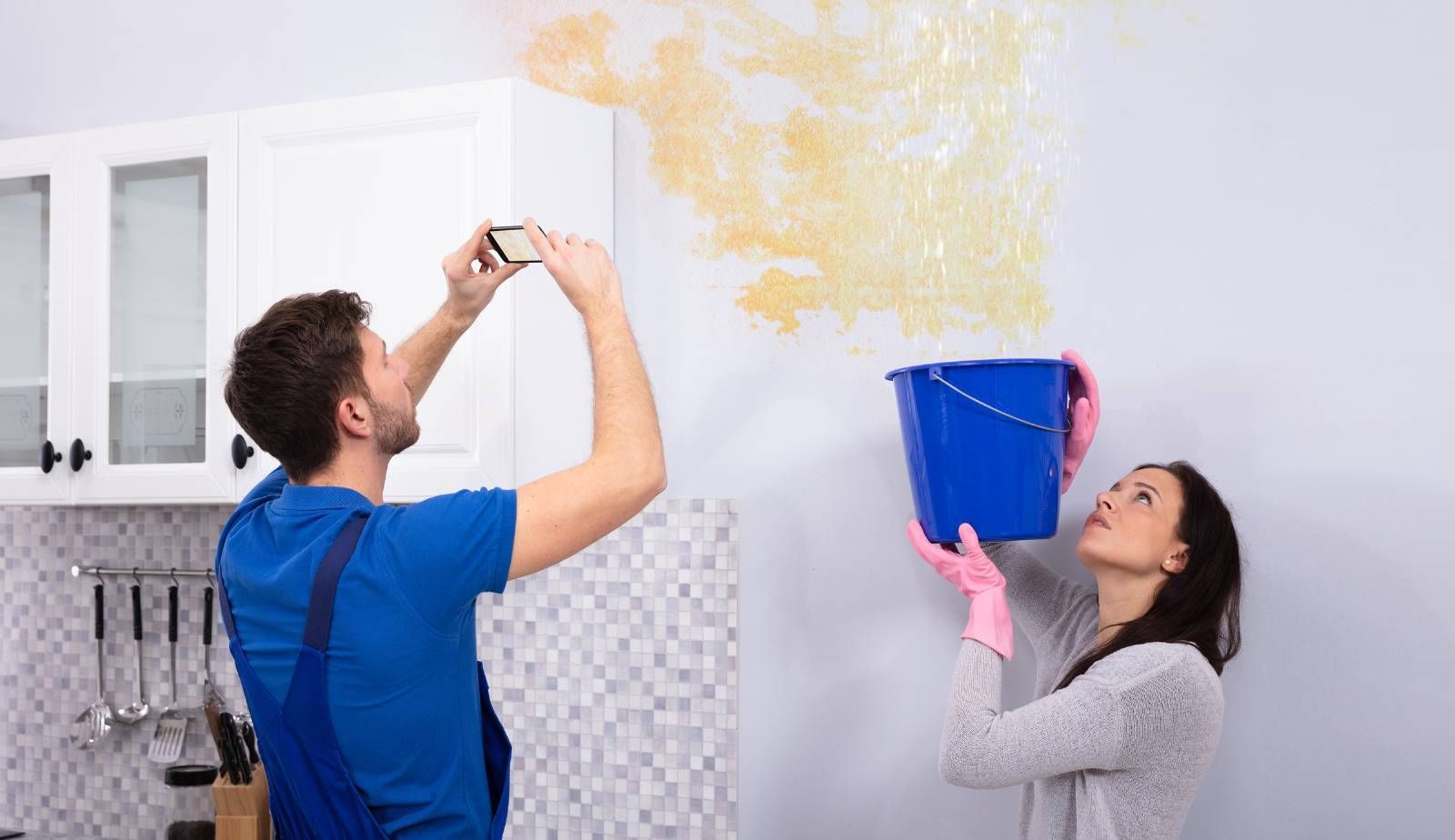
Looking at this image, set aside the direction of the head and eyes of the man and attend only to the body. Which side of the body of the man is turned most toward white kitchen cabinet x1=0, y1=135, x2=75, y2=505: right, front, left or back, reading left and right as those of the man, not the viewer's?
left

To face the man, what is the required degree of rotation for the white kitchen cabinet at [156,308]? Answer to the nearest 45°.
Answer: approximately 45° to its left

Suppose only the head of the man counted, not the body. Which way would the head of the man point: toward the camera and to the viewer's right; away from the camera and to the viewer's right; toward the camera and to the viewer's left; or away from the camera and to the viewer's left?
away from the camera and to the viewer's right

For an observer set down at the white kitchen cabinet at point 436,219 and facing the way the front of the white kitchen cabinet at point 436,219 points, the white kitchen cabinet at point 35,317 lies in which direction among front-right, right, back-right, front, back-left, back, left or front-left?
right

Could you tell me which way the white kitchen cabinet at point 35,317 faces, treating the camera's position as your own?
facing the viewer and to the left of the viewer

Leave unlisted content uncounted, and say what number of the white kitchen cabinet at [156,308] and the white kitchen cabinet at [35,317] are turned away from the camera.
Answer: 0

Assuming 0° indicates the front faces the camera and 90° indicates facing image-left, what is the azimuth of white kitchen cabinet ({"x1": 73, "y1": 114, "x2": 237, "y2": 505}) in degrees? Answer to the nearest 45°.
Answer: approximately 45°

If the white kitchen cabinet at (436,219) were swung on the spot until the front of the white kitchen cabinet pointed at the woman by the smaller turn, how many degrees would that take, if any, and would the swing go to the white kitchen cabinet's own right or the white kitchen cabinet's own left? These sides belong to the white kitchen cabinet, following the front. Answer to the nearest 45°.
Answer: approximately 90° to the white kitchen cabinet's own left
